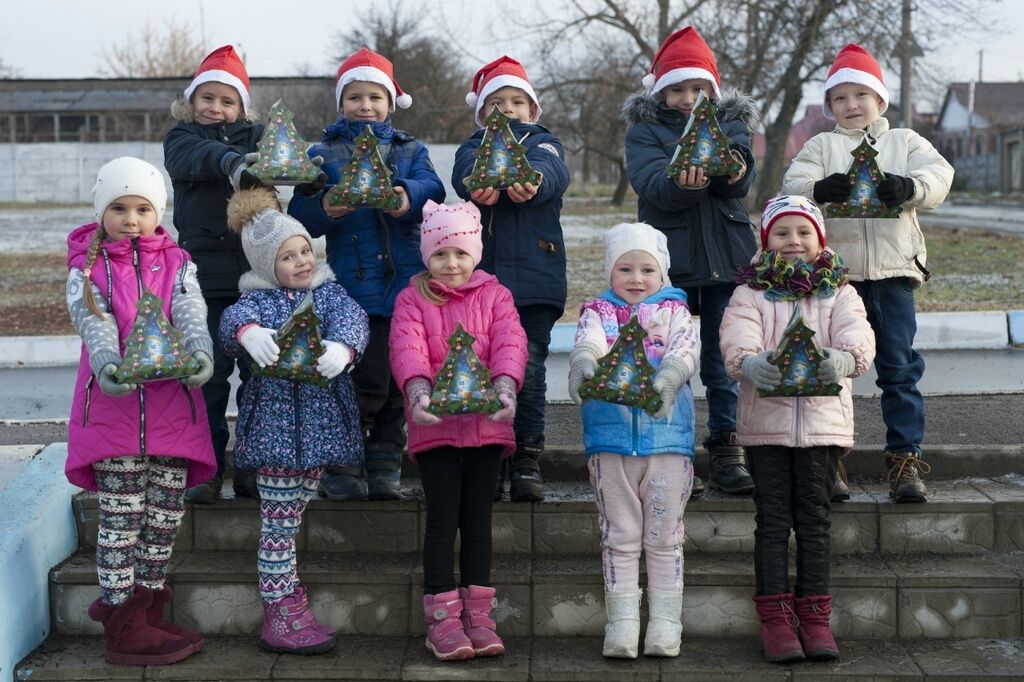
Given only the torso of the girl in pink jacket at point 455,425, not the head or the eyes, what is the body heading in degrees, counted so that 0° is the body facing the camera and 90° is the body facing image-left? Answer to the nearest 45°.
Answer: approximately 0°

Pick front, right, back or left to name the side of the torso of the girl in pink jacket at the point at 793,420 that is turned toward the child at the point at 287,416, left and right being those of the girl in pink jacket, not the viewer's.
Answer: right

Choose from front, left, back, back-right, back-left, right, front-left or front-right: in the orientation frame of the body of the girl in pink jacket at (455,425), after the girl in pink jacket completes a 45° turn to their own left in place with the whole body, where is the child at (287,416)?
back-right

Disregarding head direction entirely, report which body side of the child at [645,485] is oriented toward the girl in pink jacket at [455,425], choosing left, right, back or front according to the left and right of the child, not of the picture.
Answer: right

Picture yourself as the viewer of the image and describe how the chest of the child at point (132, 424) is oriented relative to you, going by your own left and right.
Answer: facing the viewer and to the right of the viewer

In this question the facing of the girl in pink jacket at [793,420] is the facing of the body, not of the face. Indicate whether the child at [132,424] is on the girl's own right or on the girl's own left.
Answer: on the girl's own right

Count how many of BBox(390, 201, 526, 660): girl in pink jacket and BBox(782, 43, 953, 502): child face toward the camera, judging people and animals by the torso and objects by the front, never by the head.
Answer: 2

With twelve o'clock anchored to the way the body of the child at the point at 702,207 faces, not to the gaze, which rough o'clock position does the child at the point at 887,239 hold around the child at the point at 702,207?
the child at the point at 887,239 is roughly at 9 o'clock from the child at the point at 702,207.

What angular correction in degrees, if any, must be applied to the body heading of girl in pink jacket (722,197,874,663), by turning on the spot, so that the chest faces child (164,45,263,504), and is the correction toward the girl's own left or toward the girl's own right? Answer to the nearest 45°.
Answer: approximately 90° to the girl's own right

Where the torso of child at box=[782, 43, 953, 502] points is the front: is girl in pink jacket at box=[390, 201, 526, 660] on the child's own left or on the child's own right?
on the child's own right
